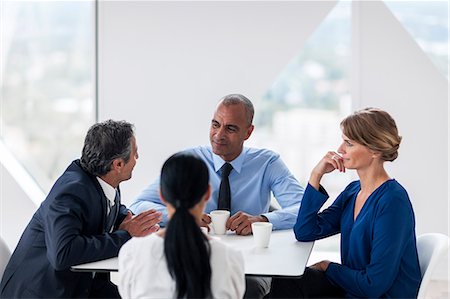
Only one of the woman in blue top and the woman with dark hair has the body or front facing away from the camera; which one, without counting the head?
the woman with dark hair

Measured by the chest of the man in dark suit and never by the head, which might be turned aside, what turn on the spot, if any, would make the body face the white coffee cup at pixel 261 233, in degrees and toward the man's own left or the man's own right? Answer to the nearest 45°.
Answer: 0° — they already face it

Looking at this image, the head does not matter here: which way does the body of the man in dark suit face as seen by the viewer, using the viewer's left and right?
facing to the right of the viewer

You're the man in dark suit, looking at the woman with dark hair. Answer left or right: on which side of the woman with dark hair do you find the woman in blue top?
left

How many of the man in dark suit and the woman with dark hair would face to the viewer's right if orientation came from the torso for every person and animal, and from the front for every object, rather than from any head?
1

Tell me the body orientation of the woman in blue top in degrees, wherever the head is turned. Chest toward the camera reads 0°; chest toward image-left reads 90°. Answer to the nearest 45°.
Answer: approximately 90°

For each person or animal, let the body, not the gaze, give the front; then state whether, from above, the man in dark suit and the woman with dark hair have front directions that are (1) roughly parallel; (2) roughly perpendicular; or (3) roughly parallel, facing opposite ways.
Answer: roughly perpendicular

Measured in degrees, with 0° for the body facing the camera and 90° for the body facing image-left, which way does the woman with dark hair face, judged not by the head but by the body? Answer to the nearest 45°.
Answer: approximately 180°
